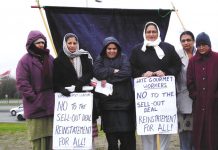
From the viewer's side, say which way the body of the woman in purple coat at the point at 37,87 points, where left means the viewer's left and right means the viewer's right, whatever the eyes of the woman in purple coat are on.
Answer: facing the viewer and to the right of the viewer

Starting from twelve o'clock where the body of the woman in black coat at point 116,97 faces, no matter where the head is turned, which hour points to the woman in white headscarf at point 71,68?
The woman in white headscarf is roughly at 3 o'clock from the woman in black coat.

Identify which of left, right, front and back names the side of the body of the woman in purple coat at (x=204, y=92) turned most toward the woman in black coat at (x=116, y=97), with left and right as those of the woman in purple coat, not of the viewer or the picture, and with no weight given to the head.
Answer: right

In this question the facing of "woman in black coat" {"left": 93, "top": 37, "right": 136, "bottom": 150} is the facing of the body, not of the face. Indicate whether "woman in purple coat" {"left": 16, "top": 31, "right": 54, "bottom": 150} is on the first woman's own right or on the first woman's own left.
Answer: on the first woman's own right

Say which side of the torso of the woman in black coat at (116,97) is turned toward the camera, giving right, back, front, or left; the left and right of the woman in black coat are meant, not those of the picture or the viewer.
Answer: front

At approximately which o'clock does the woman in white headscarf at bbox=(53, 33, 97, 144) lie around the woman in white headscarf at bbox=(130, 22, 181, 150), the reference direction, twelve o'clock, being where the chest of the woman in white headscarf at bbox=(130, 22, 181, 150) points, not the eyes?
the woman in white headscarf at bbox=(53, 33, 97, 144) is roughly at 3 o'clock from the woman in white headscarf at bbox=(130, 22, 181, 150).

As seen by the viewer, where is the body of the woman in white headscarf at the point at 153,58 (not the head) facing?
toward the camera

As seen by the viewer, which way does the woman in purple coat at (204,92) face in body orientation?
toward the camera

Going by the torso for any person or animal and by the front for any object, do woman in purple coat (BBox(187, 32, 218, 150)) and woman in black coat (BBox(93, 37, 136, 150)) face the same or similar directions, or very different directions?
same or similar directions

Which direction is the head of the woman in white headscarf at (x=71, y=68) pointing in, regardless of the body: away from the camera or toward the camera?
toward the camera

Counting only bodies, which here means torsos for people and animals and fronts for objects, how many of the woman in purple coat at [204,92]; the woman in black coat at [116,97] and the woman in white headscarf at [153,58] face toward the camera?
3

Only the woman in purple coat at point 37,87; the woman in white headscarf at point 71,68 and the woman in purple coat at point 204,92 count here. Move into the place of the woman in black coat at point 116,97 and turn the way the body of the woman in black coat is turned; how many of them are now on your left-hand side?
1

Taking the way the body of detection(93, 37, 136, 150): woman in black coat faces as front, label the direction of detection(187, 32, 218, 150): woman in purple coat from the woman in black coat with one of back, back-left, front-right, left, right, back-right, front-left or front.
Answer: left

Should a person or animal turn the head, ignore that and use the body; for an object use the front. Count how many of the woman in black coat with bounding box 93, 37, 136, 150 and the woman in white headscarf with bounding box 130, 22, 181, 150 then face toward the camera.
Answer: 2
